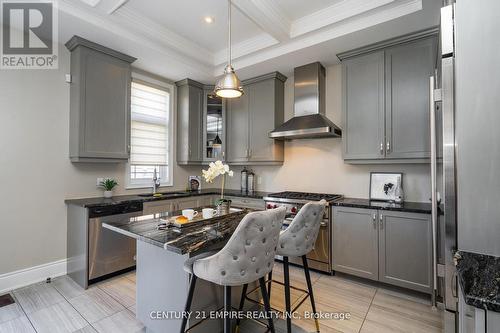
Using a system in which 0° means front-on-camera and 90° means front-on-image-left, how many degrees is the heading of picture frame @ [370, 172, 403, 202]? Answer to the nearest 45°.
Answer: approximately 0°

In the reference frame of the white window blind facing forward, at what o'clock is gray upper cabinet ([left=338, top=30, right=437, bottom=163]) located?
The gray upper cabinet is roughly at 12 o'clock from the white window blind.

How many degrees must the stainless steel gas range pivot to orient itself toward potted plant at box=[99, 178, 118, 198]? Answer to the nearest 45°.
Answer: approximately 45° to its right

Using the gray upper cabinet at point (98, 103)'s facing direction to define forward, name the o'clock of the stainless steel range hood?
The stainless steel range hood is roughly at 11 o'clock from the gray upper cabinet.

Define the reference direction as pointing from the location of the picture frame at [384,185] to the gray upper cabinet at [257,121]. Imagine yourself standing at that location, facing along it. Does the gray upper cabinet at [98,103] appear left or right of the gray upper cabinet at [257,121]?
left

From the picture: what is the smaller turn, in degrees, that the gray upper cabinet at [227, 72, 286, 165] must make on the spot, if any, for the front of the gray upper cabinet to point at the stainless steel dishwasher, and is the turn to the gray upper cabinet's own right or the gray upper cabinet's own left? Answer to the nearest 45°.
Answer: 0° — it already faces it

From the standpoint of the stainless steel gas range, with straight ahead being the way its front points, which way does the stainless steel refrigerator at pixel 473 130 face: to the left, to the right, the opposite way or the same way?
to the right

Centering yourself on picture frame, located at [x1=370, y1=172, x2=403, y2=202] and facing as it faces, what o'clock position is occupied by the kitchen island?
The kitchen island is roughly at 1 o'clock from the picture frame.

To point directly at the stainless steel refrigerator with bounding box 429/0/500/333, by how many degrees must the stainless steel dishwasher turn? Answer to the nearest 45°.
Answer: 0° — it already faces it

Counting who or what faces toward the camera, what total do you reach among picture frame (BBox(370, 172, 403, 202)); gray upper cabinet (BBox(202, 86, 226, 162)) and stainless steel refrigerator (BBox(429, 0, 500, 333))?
2
